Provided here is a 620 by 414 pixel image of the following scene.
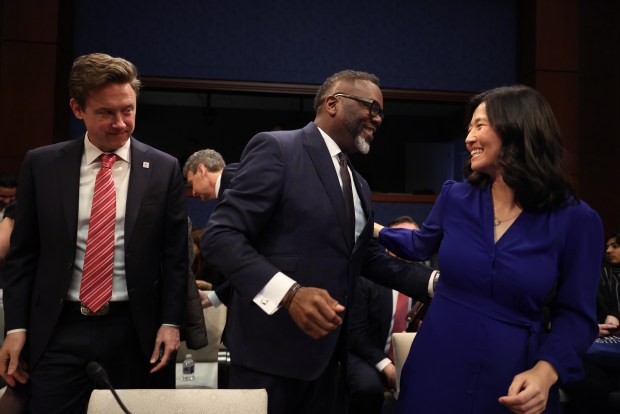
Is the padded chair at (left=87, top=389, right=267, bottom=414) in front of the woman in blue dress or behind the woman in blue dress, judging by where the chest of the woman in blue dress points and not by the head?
in front

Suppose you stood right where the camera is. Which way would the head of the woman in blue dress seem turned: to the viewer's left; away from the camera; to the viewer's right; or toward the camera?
to the viewer's left

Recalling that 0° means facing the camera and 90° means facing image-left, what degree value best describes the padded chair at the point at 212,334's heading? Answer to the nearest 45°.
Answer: approximately 45°

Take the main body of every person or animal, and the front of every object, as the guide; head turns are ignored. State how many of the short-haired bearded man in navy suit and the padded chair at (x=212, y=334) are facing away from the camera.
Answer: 0

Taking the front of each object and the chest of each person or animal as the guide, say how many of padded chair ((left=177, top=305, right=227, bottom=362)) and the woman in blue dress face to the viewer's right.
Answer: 0

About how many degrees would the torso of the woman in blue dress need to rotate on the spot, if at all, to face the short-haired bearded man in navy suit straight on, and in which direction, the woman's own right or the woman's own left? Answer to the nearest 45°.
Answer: approximately 45° to the woman's own right

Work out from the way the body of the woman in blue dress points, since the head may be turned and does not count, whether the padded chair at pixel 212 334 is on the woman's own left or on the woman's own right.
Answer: on the woman's own right

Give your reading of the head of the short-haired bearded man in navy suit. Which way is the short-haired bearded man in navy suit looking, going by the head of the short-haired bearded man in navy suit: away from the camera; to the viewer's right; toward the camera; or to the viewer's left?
to the viewer's right

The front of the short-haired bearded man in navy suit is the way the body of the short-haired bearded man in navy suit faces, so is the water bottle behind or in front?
behind
